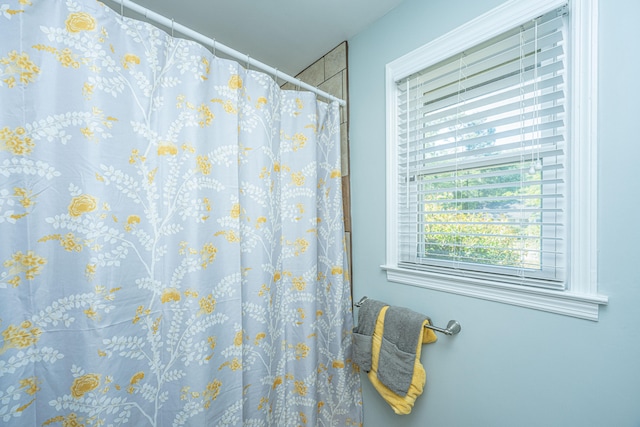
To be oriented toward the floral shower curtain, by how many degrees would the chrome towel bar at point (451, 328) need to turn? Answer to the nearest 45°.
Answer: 0° — it already faces it

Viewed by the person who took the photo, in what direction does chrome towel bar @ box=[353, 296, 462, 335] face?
facing the viewer and to the left of the viewer

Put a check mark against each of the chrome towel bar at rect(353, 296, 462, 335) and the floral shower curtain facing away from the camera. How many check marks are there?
0

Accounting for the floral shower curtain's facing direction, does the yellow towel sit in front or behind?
in front

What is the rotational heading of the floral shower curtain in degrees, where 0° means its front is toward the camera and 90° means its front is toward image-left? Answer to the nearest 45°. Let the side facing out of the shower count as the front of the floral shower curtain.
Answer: approximately 315°

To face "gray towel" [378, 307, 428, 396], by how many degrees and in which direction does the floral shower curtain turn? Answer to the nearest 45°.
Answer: approximately 45° to its left

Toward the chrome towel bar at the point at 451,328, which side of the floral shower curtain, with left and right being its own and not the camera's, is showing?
left
